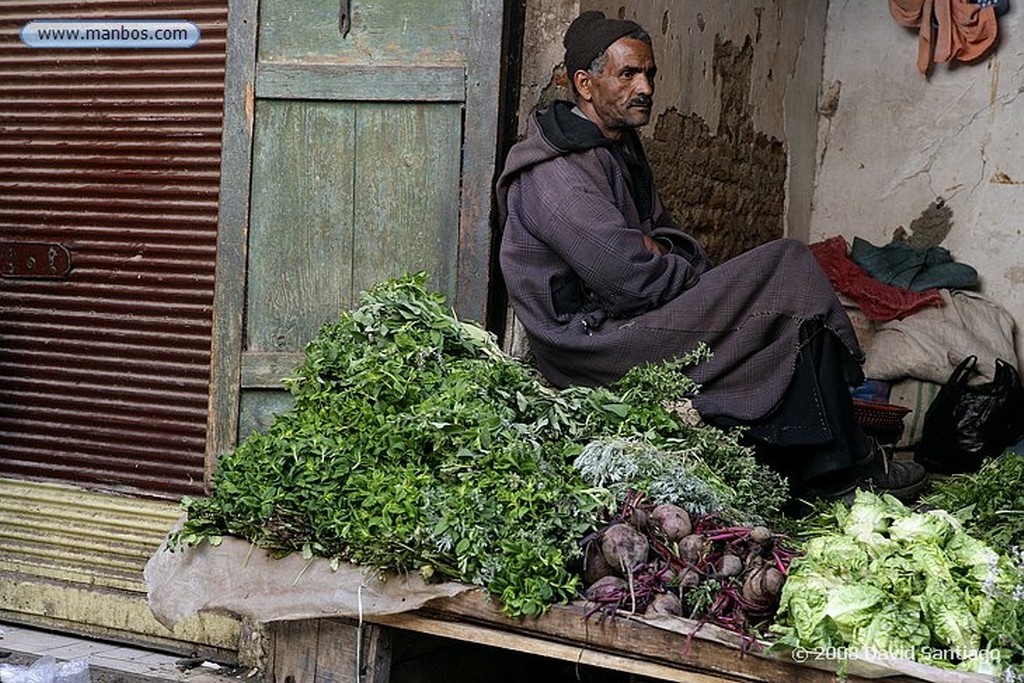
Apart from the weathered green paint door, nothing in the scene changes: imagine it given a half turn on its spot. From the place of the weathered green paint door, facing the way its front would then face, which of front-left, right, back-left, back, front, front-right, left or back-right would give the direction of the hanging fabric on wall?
front-right

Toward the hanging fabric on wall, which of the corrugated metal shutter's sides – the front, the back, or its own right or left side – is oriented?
left

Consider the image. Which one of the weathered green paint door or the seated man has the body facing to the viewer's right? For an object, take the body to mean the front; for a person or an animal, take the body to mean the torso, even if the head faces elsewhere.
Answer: the seated man

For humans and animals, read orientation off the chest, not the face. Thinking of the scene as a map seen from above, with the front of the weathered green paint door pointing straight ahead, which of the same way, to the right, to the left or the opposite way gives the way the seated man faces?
to the left

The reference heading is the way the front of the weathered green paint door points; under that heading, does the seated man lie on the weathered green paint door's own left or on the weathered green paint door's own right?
on the weathered green paint door's own left

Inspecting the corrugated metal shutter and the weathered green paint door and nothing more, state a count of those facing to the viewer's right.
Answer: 0

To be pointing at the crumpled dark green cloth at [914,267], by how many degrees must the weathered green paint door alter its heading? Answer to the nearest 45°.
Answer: approximately 135° to its left

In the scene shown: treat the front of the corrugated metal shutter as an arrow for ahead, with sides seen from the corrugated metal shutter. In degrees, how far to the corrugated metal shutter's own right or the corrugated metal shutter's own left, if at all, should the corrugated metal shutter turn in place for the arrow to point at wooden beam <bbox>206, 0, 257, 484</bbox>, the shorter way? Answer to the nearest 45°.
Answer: approximately 45° to the corrugated metal shutter's own left

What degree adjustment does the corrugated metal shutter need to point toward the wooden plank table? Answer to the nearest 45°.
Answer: approximately 45° to its left

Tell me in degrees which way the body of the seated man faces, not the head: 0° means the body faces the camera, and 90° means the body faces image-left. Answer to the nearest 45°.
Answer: approximately 270°

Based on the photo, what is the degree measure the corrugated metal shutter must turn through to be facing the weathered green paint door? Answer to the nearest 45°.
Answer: approximately 45° to its left

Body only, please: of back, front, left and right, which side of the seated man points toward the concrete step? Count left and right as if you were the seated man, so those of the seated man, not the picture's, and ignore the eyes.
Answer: back

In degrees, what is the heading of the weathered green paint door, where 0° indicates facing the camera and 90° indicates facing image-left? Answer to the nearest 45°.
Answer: approximately 0°
